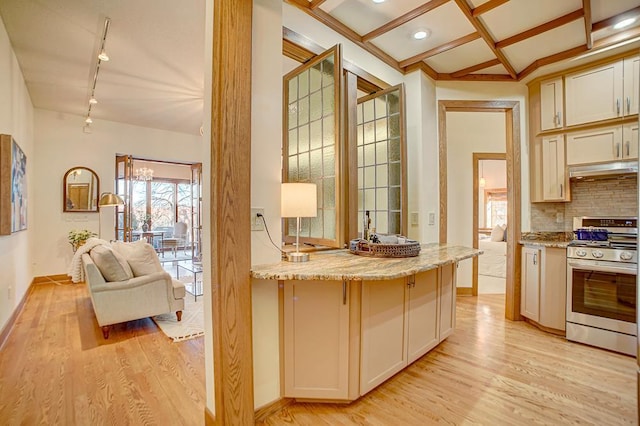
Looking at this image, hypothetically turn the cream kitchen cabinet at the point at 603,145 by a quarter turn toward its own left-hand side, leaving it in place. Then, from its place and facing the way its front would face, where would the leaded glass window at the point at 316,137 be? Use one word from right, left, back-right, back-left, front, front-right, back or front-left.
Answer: right

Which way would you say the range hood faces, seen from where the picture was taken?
facing the viewer

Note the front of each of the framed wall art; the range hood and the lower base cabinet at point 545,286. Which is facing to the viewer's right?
the framed wall art

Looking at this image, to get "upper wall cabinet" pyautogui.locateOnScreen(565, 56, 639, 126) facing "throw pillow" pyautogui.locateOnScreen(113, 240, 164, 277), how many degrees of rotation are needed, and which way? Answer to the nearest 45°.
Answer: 0° — it already faces it

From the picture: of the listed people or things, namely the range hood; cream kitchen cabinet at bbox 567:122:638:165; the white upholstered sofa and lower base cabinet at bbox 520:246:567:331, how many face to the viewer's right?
1

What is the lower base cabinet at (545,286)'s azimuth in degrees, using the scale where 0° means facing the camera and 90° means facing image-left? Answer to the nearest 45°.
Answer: approximately 45°

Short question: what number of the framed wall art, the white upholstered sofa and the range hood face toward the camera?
1

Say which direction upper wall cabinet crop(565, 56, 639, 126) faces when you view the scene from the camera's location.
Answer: facing the viewer and to the left of the viewer

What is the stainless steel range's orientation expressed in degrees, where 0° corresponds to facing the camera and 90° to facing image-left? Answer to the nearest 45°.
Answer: approximately 45°

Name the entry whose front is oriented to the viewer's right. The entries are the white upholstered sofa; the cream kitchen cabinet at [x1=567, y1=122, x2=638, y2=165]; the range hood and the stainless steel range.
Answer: the white upholstered sofa

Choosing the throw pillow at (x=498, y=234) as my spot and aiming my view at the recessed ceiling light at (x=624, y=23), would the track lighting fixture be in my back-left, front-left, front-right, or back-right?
front-right

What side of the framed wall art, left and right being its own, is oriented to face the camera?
right

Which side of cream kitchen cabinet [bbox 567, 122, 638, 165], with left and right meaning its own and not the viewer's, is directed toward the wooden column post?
front

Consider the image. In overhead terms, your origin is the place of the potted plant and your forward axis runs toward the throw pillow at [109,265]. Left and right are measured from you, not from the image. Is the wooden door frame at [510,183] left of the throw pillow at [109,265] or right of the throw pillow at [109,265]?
left
